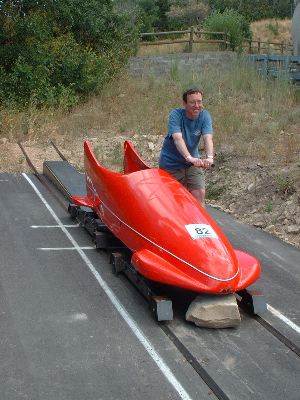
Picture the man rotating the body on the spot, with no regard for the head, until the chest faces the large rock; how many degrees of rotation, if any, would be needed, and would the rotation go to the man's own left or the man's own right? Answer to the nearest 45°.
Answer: approximately 45° to the man's own right

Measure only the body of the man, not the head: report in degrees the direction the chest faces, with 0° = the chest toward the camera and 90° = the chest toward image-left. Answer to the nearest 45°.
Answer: approximately 315°

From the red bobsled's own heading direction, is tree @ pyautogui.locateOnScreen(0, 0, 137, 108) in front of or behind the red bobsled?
behind

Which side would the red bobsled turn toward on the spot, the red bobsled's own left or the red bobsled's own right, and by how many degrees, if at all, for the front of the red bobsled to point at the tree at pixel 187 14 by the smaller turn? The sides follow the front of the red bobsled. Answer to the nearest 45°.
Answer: approximately 135° to the red bobsled's own left
